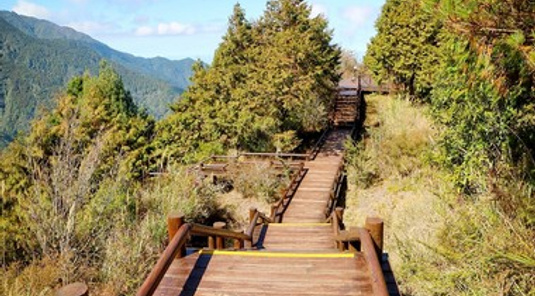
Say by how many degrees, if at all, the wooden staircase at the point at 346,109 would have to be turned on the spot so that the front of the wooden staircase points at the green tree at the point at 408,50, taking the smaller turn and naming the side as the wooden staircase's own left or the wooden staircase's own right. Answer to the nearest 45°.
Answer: approximately 45° to the wooden staircase's own left

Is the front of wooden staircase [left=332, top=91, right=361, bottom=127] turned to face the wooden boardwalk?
yes

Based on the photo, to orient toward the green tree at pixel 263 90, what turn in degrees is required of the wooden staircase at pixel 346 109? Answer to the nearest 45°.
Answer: approximately 45° to its right

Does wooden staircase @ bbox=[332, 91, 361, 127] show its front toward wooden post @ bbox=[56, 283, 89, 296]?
yes

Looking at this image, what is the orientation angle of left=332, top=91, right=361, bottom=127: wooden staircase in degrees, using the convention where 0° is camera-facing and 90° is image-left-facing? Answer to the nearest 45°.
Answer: approximately 0°
